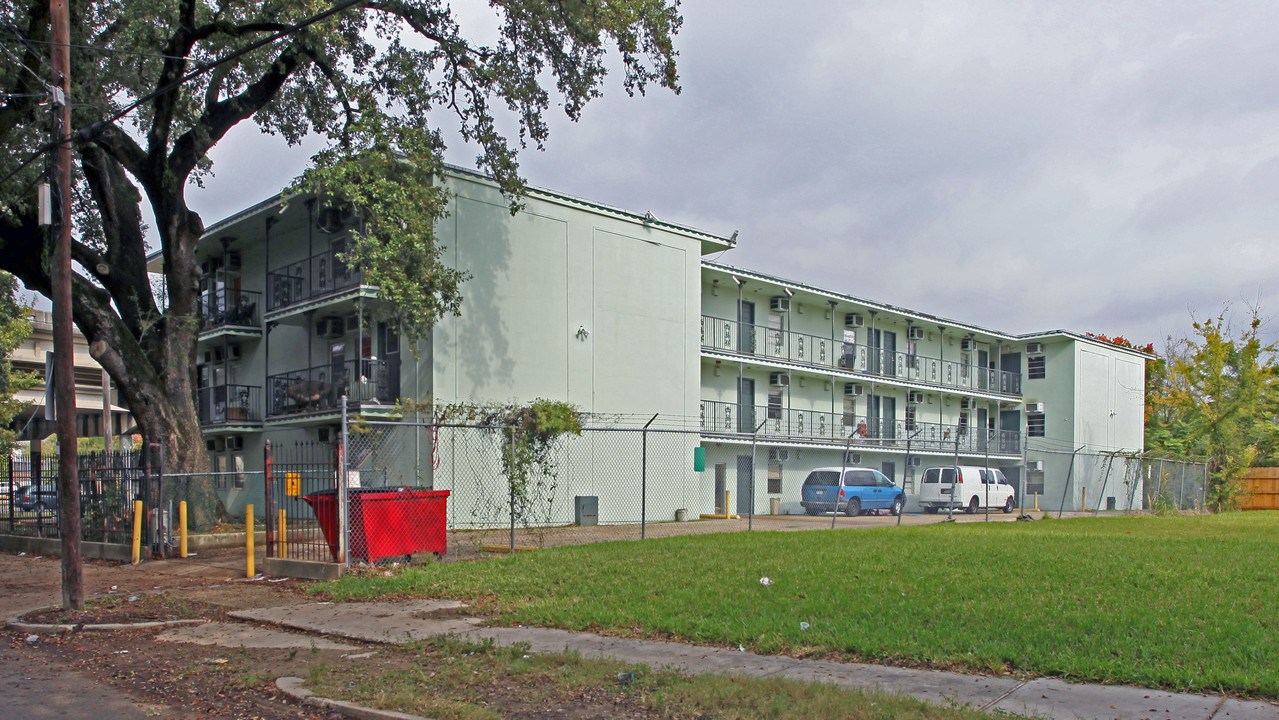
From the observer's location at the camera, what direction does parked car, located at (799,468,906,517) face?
facing away from the viewer and to the right of the viewer

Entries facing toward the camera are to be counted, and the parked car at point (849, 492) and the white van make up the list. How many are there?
0

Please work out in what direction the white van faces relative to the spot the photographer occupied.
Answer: facing away from the viewer and to the right of the viewer

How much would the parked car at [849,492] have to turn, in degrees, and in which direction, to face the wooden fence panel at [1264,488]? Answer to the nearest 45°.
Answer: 0° — it already faces it

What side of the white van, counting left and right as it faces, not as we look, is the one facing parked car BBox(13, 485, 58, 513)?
back

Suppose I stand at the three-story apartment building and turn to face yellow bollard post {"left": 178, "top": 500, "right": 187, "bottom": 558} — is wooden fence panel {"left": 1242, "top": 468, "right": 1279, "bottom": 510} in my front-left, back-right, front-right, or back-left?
back-left

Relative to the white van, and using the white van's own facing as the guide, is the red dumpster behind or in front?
behind

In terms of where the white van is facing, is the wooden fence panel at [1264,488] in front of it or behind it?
in front
